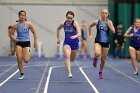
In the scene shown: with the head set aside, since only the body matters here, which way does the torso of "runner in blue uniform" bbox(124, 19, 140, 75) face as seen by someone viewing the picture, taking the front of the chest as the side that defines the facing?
toward the camera

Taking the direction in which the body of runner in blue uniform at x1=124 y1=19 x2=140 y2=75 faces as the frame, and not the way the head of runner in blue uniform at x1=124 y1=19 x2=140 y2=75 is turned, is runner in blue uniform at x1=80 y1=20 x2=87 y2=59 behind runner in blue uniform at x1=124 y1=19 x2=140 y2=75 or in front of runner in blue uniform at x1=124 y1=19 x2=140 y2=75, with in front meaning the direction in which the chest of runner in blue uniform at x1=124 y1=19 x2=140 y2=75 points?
behind
